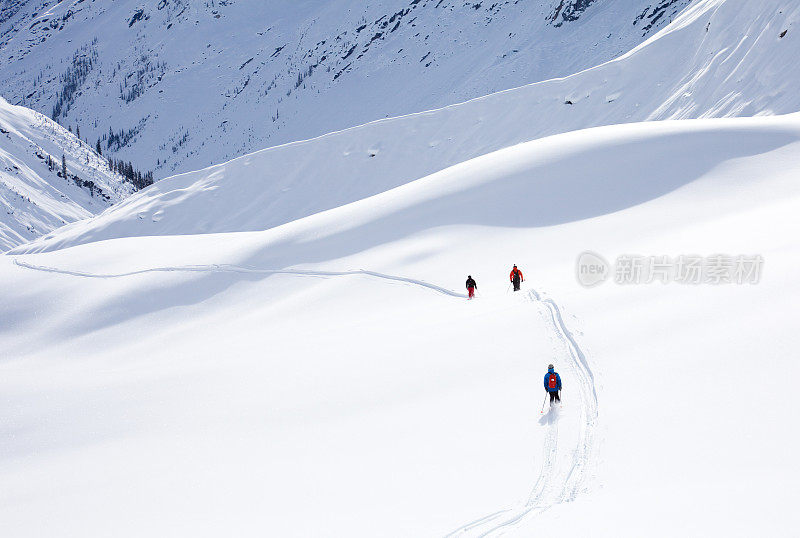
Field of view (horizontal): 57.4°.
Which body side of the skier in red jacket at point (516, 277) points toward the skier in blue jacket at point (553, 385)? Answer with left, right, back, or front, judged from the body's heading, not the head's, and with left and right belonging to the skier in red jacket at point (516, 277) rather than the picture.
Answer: back

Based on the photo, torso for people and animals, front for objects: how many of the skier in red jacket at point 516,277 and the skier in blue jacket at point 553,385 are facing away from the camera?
2

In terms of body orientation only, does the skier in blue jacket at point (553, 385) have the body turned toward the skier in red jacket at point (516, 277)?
yes

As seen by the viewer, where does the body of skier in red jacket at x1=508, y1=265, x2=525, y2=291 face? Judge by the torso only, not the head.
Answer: away from the camera

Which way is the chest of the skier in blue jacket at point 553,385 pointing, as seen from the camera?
away from the camera
